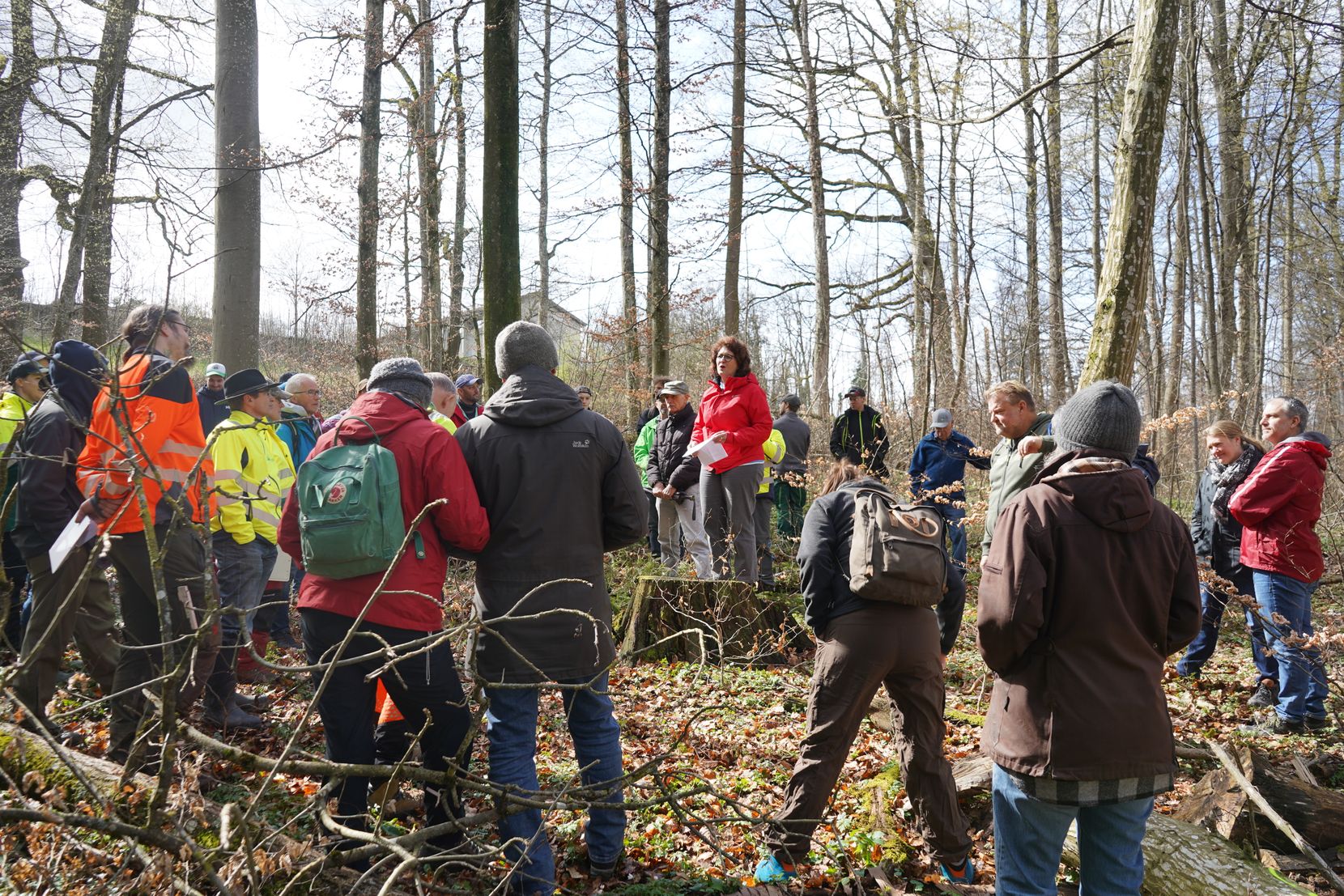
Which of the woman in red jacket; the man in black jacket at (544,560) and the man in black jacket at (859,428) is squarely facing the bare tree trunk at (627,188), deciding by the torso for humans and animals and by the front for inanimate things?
the man in black jacket at (544,560)

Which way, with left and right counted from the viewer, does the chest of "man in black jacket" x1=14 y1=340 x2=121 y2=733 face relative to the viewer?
facing to the right of the viewer

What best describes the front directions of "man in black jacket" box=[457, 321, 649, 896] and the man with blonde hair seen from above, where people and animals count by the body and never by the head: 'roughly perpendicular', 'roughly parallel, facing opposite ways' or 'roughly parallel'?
roughly perpendicular

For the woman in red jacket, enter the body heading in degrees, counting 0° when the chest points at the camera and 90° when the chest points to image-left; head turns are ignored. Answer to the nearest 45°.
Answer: approximately 45°

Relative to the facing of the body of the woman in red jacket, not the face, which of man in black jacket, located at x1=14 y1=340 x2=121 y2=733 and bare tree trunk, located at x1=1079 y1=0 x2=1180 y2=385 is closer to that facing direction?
the man in black jacket

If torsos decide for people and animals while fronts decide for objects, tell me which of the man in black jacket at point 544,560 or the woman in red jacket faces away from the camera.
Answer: the man in black jacket

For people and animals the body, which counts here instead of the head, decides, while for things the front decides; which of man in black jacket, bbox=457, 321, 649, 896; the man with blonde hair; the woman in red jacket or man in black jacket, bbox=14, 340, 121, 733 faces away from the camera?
man in black jacket, bbox=457, 321, 649, 896

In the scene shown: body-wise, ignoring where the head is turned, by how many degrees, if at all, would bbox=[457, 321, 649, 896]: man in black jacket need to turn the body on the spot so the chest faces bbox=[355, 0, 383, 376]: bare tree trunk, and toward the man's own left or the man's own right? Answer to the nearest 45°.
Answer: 0° — they already face it

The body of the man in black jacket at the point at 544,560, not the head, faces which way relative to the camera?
away from the camera

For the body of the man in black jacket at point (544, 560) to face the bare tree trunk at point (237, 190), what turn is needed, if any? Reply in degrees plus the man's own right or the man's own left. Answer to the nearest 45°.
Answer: approximately 45° to the man's own left

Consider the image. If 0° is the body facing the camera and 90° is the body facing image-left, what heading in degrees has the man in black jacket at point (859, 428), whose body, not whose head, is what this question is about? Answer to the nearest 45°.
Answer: approximately 0°

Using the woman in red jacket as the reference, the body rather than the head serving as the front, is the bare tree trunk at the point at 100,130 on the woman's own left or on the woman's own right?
on the woman's own right
